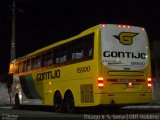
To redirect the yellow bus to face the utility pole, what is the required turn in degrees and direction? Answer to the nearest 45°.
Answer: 0° — it already faces it

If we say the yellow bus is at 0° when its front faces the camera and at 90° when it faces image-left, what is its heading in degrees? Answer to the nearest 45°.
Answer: approximately 135°
